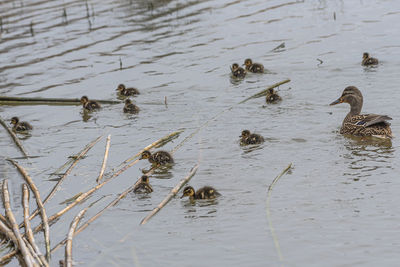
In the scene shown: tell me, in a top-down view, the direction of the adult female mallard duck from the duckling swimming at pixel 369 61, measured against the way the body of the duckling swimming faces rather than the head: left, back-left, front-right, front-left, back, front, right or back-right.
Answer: left

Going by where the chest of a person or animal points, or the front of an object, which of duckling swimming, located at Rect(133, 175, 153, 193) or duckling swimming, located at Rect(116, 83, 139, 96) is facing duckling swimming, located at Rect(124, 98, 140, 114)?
duckling swimming, located at Rect(133, 175, 153, 193)

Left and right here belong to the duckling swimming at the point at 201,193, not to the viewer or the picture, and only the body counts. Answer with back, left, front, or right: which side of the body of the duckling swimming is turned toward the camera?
left

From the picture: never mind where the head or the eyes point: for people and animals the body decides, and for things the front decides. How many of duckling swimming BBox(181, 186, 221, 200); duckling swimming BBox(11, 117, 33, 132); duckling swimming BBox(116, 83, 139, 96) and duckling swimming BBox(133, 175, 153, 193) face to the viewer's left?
3

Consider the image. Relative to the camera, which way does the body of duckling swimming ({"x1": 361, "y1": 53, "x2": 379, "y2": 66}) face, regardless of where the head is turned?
to the viewer's left

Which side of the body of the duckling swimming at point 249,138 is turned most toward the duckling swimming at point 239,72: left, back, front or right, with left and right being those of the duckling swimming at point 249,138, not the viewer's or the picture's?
right

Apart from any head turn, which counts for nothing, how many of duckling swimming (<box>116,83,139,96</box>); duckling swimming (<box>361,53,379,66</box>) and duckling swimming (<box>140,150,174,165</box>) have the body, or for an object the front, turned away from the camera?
0

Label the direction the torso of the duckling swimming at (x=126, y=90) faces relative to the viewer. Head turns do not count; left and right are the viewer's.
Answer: facing to the left of the viewer

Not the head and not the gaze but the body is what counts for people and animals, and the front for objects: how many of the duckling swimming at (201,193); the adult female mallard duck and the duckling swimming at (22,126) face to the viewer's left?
3

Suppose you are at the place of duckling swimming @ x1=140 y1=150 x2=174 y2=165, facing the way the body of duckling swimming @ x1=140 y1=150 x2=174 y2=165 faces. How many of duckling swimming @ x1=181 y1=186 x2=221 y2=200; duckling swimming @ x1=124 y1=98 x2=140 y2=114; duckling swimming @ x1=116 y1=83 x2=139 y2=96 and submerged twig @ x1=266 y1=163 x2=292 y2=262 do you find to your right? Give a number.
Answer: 2

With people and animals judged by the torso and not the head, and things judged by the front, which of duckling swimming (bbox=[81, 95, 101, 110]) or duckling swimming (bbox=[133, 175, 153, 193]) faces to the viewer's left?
duckling swimming (bbox=[81, 95, 101, 110])

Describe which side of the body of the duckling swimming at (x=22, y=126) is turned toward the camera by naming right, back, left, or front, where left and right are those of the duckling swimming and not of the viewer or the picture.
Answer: left
